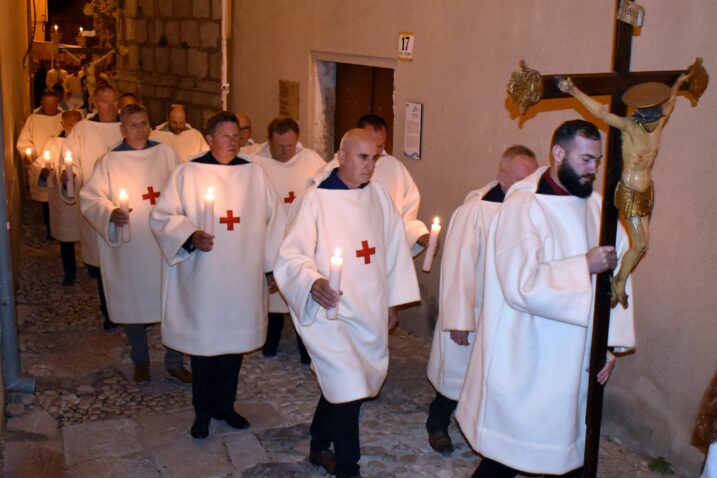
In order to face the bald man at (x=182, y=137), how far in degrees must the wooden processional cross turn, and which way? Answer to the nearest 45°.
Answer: approximately 180°

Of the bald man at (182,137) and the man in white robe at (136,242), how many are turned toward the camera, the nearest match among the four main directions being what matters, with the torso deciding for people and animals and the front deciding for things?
2

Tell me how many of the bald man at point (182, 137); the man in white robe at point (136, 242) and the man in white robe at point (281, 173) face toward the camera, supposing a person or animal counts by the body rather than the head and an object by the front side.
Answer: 3

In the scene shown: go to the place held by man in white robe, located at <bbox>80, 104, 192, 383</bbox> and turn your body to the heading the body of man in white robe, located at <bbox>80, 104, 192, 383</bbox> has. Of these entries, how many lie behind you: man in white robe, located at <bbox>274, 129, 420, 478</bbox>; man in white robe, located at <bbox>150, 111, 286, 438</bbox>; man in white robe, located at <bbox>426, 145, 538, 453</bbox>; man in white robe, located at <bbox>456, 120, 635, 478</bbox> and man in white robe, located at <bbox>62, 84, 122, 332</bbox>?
1

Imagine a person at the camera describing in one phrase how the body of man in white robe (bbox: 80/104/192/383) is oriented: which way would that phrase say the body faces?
toward the camera

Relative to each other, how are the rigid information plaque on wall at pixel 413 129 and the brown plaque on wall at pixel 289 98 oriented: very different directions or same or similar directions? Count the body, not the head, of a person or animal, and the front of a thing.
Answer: same or similar directions
